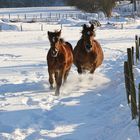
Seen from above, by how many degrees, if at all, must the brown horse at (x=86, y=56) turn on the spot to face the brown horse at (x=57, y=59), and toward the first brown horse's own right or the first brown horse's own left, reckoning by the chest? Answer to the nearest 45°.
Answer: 0° — it already faces it

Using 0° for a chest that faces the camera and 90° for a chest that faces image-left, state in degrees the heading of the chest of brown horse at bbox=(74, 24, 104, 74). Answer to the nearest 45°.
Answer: approximately 0°

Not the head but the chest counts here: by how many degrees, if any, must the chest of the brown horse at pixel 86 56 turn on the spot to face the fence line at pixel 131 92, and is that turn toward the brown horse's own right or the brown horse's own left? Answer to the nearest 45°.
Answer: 0° — it already faces it
